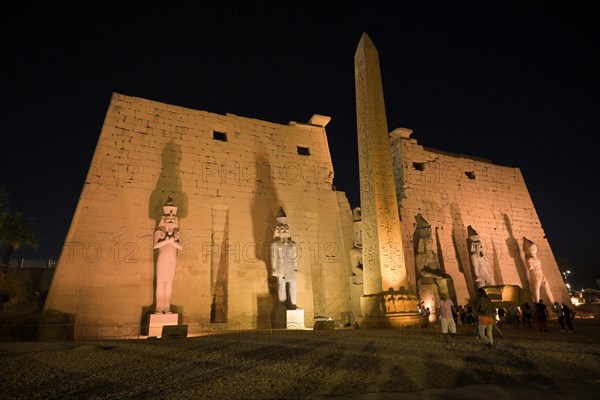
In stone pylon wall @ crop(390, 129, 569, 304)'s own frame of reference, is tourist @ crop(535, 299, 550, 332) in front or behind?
in front

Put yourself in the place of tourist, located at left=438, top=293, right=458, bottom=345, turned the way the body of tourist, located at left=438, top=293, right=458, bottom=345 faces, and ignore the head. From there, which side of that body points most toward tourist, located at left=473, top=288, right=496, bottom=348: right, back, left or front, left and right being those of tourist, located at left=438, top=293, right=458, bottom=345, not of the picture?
left

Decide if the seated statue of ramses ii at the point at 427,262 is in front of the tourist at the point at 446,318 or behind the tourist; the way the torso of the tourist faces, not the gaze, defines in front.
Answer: behind

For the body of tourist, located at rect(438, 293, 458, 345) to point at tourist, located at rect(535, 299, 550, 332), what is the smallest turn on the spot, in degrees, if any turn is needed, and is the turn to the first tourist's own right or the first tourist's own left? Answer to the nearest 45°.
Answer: approximately 135° to the first tourist's own left

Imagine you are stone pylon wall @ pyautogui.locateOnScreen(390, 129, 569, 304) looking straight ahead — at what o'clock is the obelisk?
The obelisk is roughly at 2 o'clock from the stone pylon wall.

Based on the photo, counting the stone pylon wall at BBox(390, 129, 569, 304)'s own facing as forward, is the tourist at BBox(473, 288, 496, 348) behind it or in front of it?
in front

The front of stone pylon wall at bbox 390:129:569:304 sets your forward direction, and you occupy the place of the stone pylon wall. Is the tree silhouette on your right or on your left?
on your right

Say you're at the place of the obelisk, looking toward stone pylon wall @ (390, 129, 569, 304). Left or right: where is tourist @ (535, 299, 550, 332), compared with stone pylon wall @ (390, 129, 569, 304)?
right

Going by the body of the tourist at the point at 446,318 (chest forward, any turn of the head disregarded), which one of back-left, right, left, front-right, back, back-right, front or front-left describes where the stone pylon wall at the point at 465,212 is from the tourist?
back

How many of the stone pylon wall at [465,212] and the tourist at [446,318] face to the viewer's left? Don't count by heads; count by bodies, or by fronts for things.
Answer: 0

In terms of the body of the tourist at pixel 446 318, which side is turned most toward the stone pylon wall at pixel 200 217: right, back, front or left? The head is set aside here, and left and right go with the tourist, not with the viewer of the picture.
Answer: right

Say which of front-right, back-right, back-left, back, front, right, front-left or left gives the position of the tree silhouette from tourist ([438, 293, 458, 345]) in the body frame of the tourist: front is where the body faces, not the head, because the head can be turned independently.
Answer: right

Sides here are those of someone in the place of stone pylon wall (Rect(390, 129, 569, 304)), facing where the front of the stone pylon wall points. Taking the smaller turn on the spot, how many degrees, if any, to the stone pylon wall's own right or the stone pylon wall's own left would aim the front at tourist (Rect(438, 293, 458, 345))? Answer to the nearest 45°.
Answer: approximately 45° to the stone pylon wall's own right
